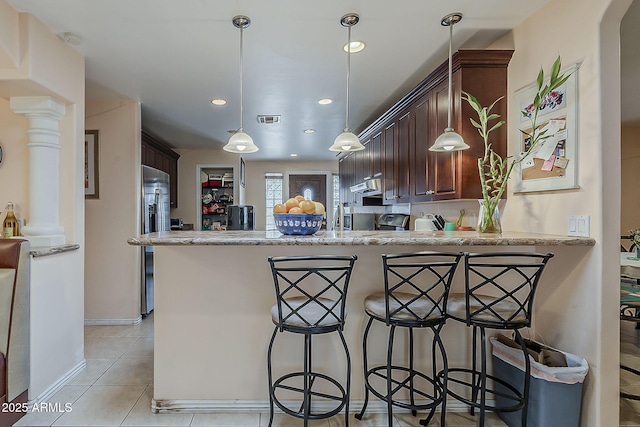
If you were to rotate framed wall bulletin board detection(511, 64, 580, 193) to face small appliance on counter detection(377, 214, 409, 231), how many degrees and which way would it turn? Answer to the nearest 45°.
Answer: approximately 90° to its right

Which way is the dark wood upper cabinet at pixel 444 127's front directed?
to the viewer's left

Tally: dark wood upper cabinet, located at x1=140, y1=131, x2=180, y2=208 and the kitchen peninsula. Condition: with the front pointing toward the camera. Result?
1

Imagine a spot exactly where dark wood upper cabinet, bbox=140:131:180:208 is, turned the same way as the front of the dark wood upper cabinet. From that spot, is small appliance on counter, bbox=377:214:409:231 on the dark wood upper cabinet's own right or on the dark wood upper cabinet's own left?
on the dark wood upper cabinet's own right

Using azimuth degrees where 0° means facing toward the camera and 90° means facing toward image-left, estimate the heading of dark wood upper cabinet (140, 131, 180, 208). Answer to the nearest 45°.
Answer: approximately 270°
